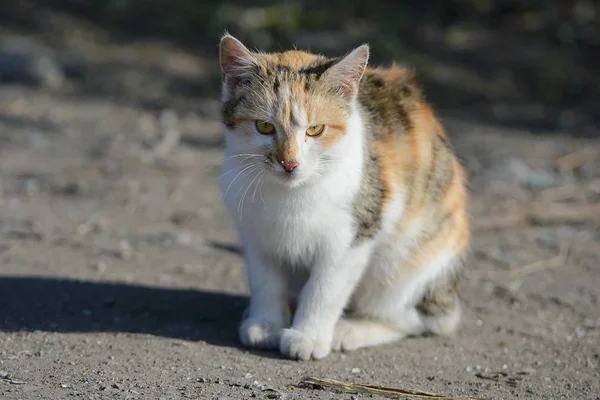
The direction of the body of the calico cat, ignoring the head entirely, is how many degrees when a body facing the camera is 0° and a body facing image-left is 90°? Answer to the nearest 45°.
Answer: approximately 45°

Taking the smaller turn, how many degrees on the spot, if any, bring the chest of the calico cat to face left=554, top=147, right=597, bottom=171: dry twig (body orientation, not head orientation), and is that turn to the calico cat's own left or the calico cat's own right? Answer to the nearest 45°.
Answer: approximately 180°

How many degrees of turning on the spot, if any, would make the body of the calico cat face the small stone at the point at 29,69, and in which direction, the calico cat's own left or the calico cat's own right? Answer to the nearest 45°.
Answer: approximately 90° to the calico cat's own right

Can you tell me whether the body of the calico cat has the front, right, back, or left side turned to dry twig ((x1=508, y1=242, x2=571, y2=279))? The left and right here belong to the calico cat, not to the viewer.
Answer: back

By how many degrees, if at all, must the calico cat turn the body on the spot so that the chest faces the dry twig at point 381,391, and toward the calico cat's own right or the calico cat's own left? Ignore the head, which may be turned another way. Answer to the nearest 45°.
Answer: approximately 90° to the calico cat's own left
